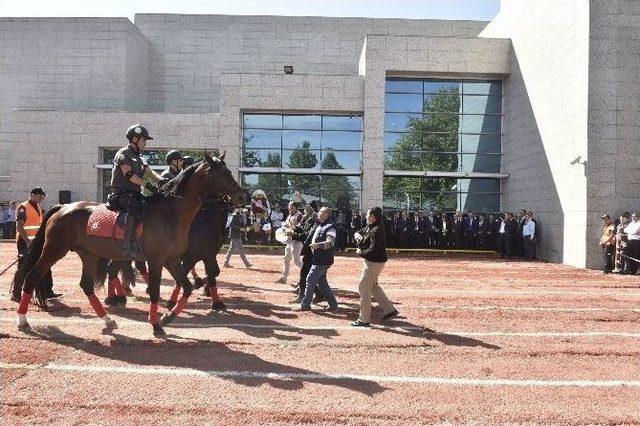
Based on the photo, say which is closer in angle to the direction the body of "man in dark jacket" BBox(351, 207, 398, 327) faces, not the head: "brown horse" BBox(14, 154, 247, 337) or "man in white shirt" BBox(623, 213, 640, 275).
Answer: the brown horse

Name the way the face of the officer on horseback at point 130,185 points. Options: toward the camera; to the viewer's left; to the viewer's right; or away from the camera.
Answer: to the viewer's right

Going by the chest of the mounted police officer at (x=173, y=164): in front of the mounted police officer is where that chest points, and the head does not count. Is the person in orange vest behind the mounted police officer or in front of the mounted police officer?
behind

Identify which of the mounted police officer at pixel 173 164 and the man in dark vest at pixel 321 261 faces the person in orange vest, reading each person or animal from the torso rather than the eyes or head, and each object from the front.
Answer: the man in dark vest

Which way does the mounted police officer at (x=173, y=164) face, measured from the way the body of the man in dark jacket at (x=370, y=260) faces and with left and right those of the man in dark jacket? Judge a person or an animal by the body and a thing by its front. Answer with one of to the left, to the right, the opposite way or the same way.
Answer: the opposite way

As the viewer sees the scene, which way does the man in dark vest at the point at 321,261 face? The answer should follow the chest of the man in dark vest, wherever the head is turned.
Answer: to the viewer's left

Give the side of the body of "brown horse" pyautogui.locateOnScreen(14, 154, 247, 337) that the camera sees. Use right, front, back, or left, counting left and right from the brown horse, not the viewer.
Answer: right

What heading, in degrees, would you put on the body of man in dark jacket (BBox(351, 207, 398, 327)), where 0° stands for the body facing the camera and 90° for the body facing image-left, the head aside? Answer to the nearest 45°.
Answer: approximately 90°

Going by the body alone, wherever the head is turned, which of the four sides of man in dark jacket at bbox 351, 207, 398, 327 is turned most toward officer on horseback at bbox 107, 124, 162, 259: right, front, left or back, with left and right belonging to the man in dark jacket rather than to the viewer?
front

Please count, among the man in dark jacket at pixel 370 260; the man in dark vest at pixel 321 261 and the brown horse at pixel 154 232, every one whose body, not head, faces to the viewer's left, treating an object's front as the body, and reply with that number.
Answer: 2

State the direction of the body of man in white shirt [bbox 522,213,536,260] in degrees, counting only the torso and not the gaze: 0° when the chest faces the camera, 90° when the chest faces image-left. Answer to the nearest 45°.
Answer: approximately 45°

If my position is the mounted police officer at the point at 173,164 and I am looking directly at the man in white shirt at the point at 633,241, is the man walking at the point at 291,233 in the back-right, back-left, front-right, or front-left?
front-left

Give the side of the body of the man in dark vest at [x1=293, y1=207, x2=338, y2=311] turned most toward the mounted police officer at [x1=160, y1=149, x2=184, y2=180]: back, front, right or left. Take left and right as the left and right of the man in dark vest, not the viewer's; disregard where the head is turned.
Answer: front

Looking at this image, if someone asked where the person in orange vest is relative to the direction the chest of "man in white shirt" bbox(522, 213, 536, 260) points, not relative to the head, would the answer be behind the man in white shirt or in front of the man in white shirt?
in front

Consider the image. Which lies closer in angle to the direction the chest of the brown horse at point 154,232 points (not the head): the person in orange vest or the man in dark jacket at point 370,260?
the man in dark jacket

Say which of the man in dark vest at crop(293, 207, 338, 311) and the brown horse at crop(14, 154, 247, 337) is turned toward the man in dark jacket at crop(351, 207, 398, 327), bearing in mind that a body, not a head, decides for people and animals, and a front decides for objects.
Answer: the brown horse

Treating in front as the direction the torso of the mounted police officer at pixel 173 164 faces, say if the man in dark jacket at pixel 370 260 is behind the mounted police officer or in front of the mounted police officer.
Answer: in front
